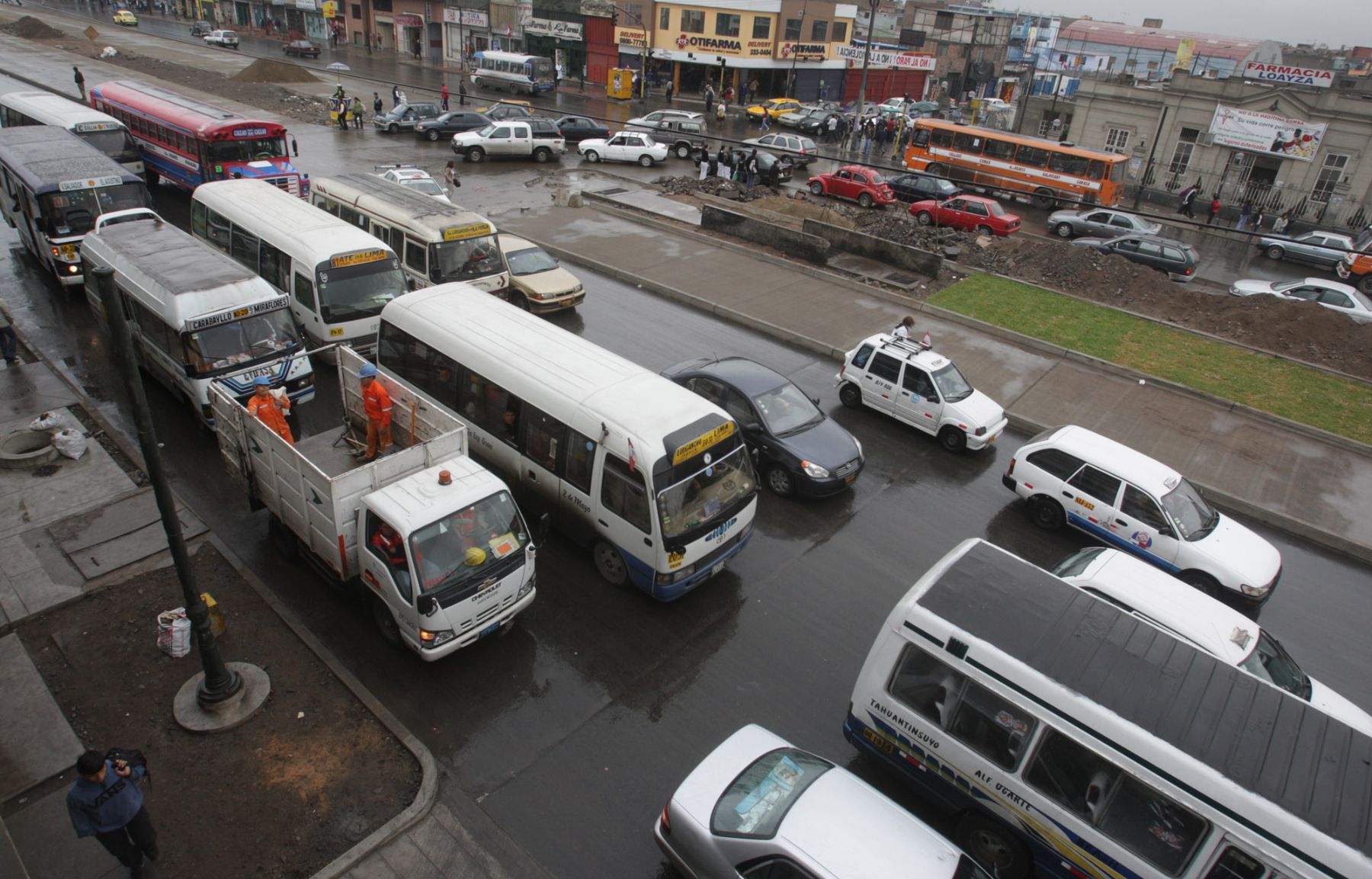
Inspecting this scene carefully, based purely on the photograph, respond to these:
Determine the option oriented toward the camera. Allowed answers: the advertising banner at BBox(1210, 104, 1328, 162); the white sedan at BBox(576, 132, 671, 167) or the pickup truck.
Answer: the advertising banner

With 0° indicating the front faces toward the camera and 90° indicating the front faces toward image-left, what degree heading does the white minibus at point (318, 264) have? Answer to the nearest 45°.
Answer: approximately 315°

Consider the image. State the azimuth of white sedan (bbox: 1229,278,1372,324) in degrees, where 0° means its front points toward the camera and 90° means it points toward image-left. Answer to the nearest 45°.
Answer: approximately 135°

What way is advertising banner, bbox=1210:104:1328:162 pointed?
toward the camera

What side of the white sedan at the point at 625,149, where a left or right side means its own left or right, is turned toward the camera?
left

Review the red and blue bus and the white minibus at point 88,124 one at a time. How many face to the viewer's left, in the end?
0

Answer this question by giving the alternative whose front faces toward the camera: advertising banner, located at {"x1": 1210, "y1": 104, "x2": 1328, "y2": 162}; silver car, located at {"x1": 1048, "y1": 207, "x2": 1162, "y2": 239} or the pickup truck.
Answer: the advertising banner

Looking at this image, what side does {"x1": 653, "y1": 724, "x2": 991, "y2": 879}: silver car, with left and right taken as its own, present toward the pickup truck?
back

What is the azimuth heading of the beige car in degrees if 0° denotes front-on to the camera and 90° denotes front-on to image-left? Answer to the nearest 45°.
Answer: approximately 315°

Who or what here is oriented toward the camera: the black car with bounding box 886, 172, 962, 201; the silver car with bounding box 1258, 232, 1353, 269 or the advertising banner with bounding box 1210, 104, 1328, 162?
the advertising banner

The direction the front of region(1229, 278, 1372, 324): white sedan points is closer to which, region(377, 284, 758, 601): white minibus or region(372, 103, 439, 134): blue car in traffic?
the blue car in traffic

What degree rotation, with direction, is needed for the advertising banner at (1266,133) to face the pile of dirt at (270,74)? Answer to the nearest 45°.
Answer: approximately 90° to its right
